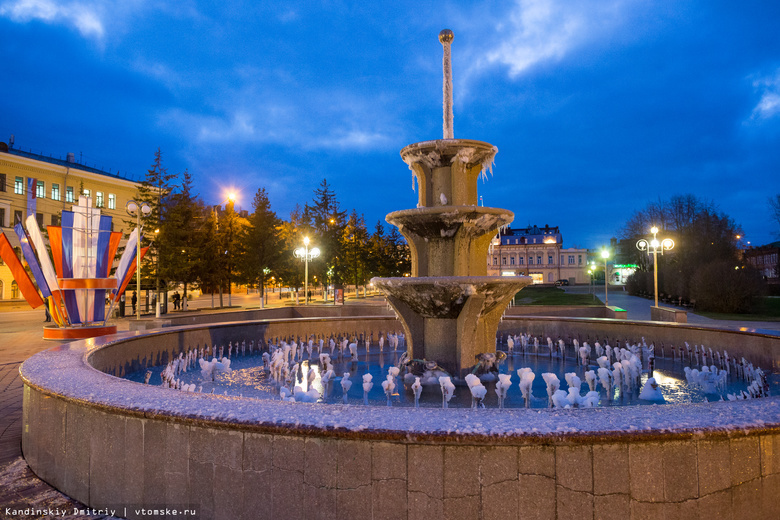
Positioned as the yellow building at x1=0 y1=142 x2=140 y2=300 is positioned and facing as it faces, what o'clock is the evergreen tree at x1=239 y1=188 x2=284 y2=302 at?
The evergreen tree is roughly at 12 o'clock from the yellow building.

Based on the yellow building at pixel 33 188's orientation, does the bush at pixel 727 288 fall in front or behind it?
in front

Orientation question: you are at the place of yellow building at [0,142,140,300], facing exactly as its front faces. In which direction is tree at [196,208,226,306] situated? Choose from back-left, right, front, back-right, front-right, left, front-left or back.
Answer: front

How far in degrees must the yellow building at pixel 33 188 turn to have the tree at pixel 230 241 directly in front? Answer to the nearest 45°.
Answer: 0° — it already faces it

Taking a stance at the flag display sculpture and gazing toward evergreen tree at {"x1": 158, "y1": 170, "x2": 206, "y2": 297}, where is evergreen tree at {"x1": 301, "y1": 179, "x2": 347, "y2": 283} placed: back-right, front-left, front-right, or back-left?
front-right

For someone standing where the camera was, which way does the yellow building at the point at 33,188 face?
facing the viewer and to the right of the viewer

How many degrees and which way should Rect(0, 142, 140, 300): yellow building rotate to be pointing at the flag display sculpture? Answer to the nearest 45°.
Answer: approximately 45° to its right

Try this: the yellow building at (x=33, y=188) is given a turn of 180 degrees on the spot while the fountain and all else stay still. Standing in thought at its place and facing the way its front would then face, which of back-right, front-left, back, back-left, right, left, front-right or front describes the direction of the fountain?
back-left

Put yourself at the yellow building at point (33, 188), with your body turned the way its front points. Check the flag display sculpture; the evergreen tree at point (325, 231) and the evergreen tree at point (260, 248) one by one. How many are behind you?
0

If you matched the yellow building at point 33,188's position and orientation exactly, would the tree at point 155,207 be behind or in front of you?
in front

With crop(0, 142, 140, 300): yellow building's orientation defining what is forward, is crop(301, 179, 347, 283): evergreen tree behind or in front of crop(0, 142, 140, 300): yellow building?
in front

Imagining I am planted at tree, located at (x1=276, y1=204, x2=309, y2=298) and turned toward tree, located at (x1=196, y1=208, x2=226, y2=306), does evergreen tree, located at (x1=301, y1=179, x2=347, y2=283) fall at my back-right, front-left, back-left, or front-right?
back-right

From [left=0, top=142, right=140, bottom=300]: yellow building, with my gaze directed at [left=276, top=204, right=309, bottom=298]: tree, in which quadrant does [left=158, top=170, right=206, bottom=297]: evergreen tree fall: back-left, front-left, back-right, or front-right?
front-right

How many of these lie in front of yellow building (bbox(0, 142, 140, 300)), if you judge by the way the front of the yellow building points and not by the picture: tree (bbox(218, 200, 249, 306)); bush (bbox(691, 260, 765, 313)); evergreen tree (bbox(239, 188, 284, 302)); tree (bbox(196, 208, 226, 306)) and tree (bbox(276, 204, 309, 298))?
5
